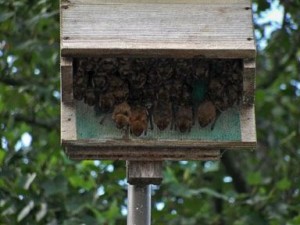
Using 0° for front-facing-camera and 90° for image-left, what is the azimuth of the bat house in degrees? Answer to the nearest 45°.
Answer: approximately 0°
